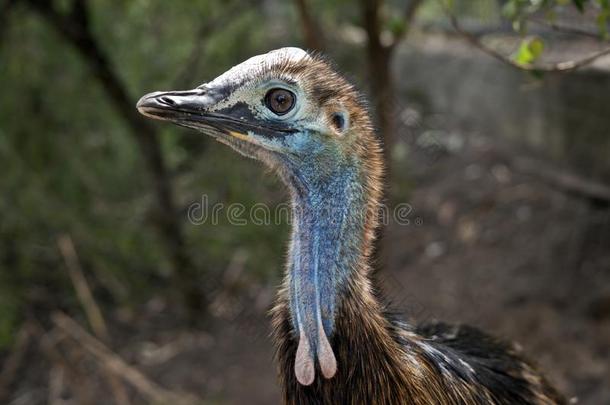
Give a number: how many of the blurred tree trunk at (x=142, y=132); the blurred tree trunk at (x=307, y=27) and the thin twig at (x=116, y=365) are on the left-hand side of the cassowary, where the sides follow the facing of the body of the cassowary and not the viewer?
0

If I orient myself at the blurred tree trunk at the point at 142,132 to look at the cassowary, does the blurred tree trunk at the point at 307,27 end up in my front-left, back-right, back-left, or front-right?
front-left

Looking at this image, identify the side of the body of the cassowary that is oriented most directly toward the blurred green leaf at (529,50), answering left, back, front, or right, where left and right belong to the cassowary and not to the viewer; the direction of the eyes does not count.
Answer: back

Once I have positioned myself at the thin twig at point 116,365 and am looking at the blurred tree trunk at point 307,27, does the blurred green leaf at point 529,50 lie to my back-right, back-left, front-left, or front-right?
front-right

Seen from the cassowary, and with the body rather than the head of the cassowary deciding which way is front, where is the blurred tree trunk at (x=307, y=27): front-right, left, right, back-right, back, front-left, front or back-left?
back-right

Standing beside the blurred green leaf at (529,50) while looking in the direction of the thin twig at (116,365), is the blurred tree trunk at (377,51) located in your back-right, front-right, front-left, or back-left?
front-right

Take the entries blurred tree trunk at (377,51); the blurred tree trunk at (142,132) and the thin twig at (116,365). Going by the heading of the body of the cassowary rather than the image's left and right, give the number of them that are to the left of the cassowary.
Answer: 0

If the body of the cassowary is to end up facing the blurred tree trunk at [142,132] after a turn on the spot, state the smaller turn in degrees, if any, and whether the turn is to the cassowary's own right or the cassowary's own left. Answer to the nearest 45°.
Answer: approximately 90° to the cassowary's own right
